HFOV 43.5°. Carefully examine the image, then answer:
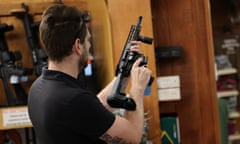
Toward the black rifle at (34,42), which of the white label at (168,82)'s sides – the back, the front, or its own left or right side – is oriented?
right

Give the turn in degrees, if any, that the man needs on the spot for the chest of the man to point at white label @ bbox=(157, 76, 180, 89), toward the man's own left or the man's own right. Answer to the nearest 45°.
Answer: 0° — they already face it

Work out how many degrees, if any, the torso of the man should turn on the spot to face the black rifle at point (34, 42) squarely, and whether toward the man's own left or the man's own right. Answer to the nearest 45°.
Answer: approximately 45° to the man's own left

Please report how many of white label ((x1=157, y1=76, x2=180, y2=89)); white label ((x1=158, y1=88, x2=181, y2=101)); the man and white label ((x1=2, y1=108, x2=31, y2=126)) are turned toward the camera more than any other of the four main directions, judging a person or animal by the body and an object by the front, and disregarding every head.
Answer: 3

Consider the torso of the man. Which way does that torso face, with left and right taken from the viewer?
facing away from the viewer and to the right of the viewer

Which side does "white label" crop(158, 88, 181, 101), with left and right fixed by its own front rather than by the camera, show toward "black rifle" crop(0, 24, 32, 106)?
right

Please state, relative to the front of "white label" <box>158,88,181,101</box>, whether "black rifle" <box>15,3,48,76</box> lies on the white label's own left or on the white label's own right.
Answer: on the white label's own right

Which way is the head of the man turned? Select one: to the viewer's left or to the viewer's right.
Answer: to the viewer's right

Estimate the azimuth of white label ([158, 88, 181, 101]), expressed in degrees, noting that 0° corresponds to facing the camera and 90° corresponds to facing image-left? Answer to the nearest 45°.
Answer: approximately 0°
